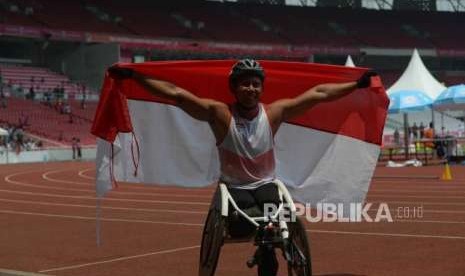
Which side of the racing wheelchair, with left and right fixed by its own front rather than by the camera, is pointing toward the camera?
front

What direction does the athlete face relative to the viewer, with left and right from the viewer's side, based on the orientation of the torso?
facing the viewer

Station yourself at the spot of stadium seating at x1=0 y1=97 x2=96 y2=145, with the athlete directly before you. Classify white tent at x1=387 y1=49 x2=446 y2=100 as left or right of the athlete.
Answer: left

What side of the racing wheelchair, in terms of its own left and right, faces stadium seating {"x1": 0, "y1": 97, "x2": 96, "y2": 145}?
back

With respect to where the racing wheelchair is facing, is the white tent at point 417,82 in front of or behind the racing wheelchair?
behind

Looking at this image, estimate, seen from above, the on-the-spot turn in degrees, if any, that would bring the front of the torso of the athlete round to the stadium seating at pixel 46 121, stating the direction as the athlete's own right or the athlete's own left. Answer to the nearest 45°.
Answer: approximately 180°

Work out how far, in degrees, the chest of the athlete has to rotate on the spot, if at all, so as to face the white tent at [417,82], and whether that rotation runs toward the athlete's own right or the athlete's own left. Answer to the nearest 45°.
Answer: approximately 180°
